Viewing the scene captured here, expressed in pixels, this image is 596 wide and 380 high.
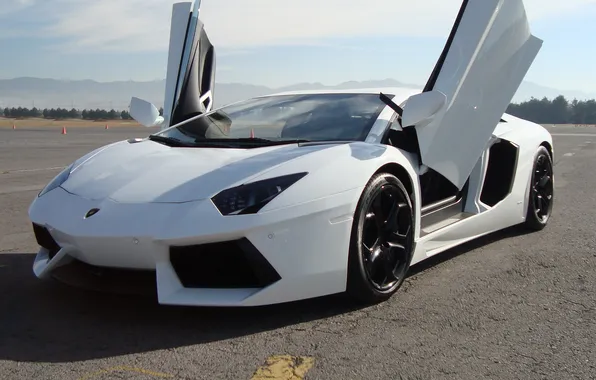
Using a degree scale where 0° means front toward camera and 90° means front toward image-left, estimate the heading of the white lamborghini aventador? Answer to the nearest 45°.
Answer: approximately 45°
